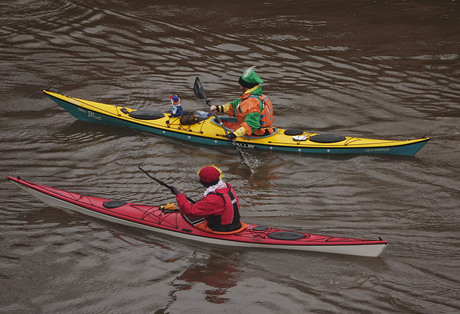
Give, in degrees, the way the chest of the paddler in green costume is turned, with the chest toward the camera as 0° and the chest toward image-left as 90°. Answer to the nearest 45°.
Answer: approximately 90°

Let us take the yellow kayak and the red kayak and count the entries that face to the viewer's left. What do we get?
2

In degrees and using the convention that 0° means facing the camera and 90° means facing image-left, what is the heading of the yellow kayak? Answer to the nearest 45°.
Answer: approximately 90°

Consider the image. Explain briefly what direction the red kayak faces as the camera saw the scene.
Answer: facing to the left of the viewer

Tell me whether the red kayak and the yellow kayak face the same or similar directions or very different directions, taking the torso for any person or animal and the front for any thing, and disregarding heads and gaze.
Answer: same or similar directions

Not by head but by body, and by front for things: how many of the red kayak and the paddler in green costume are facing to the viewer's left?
2

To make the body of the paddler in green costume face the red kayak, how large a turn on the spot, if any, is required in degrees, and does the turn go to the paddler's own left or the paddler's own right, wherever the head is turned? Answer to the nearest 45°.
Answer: approximately 90° to the paddler's own left

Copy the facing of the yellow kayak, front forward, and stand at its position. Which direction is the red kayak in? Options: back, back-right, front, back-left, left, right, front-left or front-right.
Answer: left

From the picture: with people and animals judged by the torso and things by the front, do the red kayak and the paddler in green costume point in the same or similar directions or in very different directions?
same or similar directions
